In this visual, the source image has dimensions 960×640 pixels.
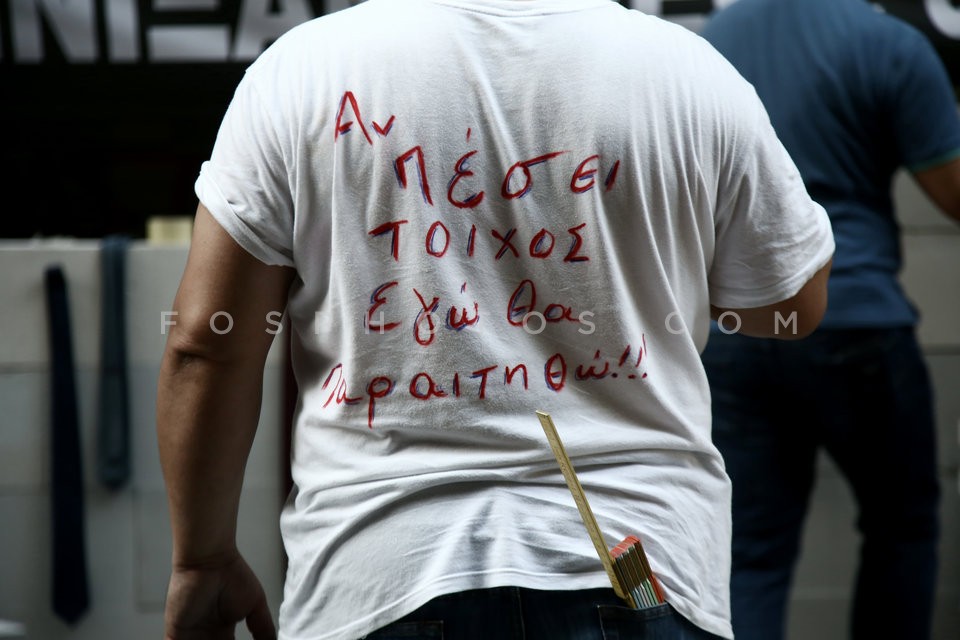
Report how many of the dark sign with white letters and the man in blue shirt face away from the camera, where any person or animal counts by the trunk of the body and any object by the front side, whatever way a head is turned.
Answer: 1

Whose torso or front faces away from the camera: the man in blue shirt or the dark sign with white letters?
the man in blue shirt

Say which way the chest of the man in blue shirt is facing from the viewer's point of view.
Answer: away from the camera

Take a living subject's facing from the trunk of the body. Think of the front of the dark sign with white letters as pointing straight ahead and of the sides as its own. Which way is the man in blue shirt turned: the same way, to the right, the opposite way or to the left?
the opposite way

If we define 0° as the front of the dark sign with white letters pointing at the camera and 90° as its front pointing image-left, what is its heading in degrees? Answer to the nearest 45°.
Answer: approximately 0°
